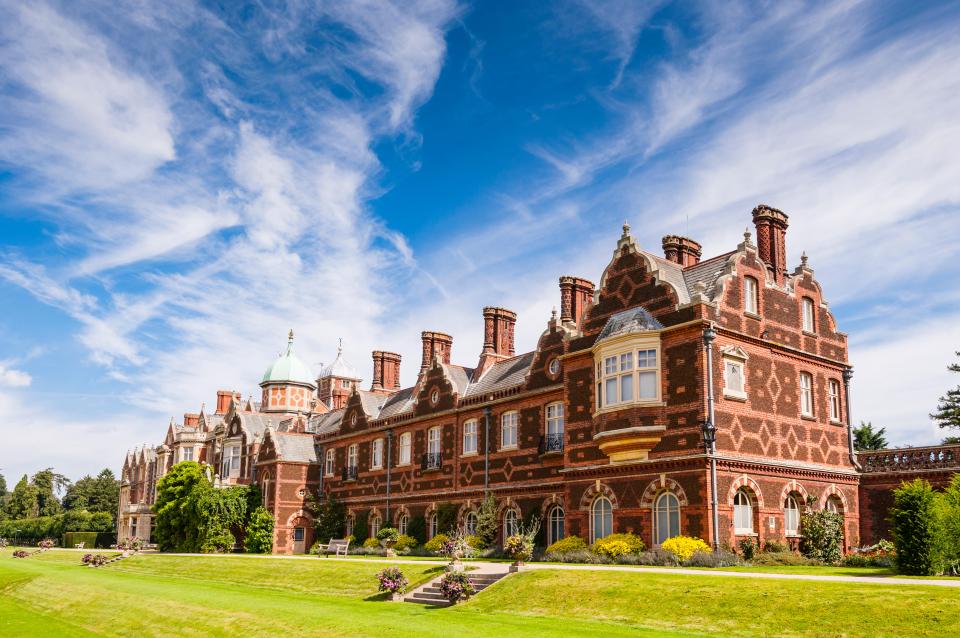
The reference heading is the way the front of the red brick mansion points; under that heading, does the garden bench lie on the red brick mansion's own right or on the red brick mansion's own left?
on the red brick mansion's own right

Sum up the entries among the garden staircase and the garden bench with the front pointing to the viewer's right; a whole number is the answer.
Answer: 0

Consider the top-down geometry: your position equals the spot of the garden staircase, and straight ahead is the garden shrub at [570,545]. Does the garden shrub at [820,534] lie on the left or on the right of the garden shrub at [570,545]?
right

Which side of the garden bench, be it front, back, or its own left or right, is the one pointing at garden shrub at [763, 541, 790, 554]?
left

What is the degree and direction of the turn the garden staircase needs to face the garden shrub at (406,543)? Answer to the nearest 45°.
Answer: approximately 135° to its right

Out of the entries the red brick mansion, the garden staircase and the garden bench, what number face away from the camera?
0

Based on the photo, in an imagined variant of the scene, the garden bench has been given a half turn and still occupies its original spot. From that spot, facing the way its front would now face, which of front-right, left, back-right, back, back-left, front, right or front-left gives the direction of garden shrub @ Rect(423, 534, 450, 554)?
right

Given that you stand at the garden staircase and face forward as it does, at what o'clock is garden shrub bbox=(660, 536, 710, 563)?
The garden shrub is roughly at 7 o'clock from the garden staircase.

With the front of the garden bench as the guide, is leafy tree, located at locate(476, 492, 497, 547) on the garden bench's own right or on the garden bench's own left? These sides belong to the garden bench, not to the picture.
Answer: on the garden bench's own left

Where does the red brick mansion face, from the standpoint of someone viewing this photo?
facing the viewer and to the left of the viewer
